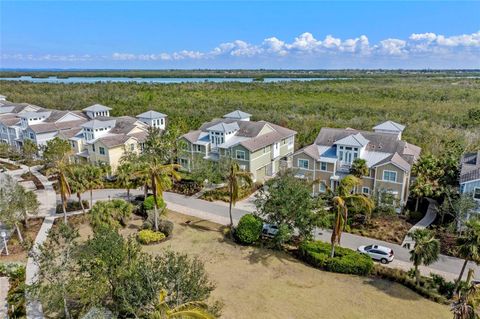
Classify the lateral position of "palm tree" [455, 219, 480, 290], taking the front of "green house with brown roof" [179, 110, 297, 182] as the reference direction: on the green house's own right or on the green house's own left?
on the green house's own left

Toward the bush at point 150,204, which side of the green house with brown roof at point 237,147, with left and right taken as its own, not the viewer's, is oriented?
front

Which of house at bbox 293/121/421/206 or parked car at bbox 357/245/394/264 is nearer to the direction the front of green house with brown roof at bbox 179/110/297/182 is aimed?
the parked car

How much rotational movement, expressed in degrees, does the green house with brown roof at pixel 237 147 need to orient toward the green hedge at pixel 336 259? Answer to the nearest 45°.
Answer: approximately 45° to its left

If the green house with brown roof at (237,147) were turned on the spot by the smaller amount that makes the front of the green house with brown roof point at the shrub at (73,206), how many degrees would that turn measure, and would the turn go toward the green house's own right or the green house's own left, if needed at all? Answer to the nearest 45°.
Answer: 0° — it already faces it

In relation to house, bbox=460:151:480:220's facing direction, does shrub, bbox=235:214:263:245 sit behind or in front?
in front

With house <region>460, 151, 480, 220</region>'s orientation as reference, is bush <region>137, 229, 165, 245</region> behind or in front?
in front

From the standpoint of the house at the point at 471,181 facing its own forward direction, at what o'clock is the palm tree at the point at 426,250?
The palm tree is roughly at 1 o'clock from the house.

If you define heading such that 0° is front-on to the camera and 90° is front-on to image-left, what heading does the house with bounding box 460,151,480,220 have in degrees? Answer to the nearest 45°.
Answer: approximately 45°

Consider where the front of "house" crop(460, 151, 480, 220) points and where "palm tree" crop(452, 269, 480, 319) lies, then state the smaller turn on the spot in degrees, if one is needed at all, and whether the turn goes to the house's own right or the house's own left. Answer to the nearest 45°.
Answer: approximately 45° to the house's own left

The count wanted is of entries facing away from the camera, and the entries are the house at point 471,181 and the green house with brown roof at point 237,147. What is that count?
0

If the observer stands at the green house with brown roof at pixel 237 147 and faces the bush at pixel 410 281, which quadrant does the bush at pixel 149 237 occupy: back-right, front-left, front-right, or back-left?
front-right
